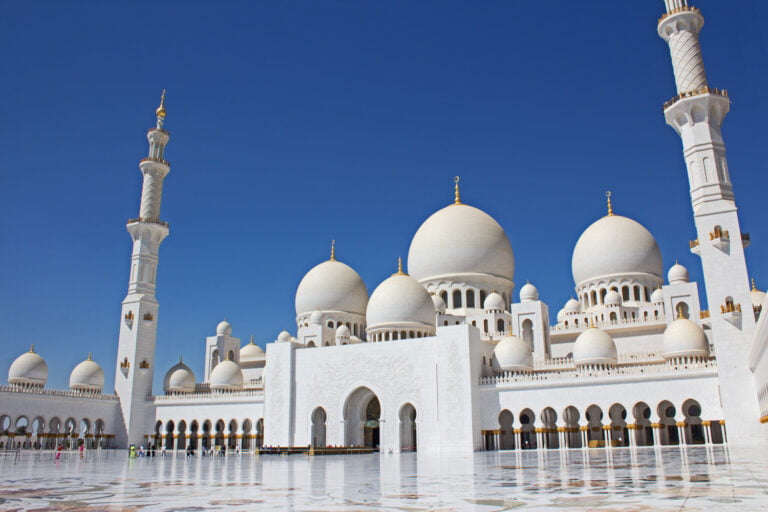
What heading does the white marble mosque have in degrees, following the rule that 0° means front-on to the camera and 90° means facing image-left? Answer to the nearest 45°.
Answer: approximately 45°
